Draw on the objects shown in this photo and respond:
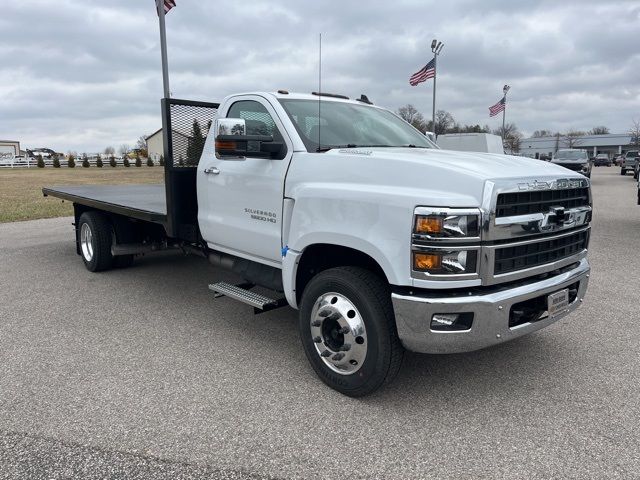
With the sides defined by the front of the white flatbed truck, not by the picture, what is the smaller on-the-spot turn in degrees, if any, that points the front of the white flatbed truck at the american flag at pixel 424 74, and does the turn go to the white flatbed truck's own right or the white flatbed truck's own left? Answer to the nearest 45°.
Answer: approximately 135° to the white flatbed truck's own left

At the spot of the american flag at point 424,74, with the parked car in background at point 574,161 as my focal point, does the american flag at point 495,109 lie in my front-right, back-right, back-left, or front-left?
front-left

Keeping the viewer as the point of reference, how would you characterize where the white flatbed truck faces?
facing the viewer and to the right of the viewer

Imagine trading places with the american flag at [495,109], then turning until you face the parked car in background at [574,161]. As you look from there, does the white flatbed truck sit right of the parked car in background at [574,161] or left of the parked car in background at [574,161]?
right

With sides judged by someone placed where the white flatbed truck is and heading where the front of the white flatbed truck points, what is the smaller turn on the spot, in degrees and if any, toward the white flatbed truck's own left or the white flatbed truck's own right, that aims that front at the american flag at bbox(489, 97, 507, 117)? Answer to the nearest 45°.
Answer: approximately 135° to the white flatbed truck's own left

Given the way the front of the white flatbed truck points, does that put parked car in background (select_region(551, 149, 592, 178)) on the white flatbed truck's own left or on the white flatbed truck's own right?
on the white flatbed truck's own left

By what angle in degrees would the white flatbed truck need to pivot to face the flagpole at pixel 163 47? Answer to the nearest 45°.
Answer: approximately 135° to its left

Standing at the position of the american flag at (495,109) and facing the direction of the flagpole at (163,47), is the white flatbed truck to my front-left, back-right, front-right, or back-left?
front-left
